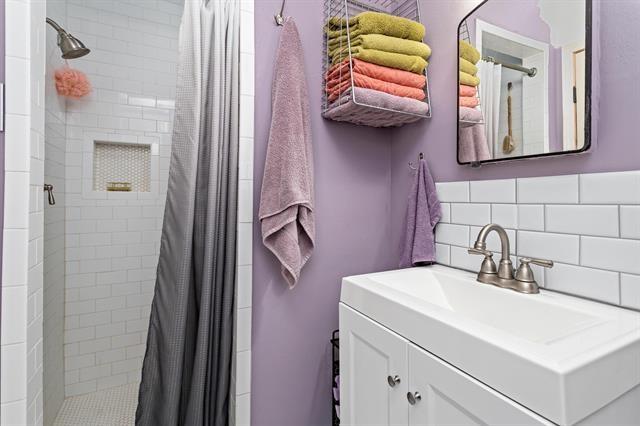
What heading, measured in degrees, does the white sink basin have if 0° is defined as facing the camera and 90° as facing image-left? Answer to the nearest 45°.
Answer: approximately 45°

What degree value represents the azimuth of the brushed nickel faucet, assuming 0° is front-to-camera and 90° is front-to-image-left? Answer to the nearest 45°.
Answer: approximately 45°

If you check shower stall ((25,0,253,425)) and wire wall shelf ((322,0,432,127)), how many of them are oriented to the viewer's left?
0

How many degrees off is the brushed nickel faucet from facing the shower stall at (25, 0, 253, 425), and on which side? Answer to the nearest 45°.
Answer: approximately 45° to its right

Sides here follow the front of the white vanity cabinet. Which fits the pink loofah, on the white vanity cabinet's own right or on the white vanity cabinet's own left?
on the white vanity cabinet's own right

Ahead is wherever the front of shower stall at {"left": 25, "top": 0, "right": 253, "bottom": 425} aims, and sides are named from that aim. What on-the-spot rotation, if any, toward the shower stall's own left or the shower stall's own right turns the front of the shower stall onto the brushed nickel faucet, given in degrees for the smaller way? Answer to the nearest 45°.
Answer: approximately 45° to the shower stall's own left

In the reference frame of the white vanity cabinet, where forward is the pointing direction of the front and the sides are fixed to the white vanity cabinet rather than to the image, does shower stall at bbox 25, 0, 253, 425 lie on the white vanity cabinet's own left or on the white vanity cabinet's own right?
on the white vanity cabinet's own right

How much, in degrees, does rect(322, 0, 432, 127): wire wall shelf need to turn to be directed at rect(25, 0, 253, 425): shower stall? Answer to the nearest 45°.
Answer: approximately 135° to its right
